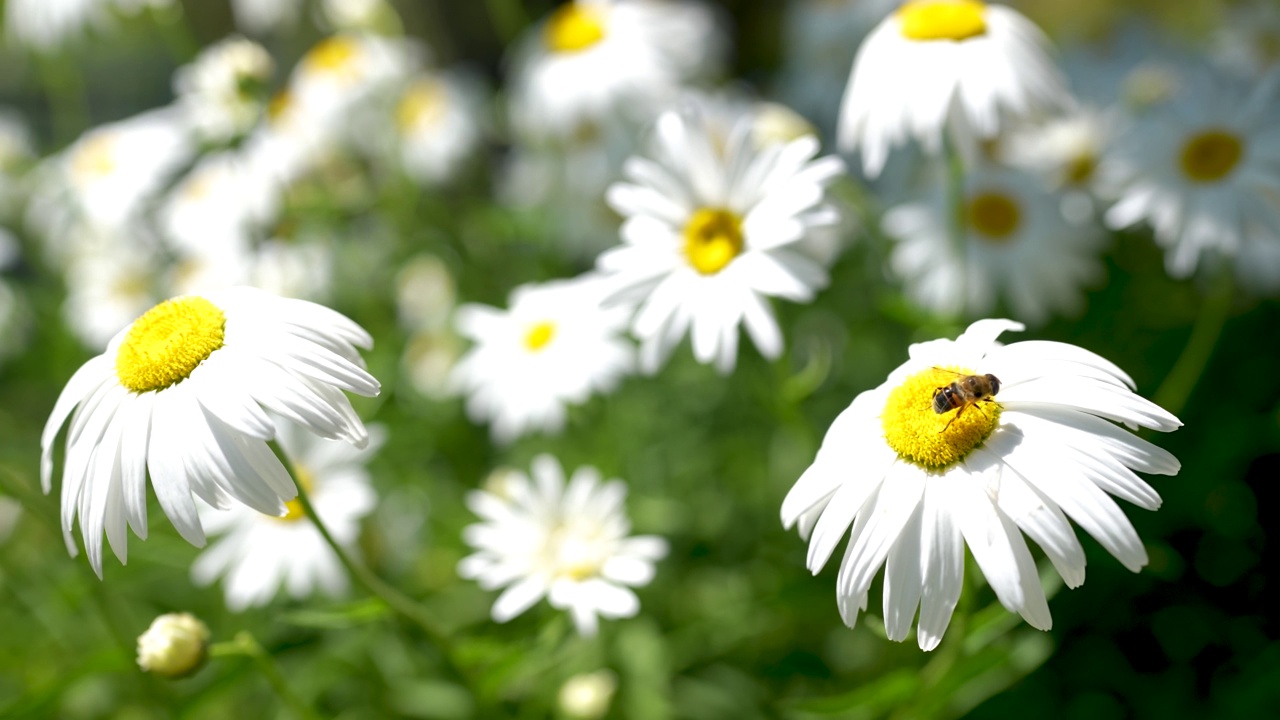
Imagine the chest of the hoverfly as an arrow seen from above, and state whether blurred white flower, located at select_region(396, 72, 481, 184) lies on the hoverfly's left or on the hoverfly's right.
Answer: on the hoverfly's left

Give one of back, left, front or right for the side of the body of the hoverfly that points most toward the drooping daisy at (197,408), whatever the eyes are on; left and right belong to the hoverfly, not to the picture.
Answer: back

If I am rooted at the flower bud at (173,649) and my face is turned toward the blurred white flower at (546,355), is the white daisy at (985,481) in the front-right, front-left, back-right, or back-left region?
front-right

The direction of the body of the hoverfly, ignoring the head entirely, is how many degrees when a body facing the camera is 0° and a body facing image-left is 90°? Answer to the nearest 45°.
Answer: approximately 270°

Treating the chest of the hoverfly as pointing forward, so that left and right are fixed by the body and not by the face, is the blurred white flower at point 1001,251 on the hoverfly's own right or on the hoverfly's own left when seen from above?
on the hoverfly's own left

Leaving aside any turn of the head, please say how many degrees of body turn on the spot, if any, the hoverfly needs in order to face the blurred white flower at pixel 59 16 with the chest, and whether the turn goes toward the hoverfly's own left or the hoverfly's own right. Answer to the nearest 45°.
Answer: approximately 135° to the hoverfly's own left

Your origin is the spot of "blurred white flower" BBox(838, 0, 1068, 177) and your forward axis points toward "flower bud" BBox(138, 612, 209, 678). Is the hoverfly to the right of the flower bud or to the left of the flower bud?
left

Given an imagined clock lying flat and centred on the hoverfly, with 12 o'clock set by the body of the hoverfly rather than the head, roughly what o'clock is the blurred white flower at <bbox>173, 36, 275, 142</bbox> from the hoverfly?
The blurred white flower is roughly at 7 o'clock from the hoverfly.

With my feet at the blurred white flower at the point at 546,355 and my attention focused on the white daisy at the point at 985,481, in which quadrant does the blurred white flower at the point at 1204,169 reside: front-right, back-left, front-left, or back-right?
front-left

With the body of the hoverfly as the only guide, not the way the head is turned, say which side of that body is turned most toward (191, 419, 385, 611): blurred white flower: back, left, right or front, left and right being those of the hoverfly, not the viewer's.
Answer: back

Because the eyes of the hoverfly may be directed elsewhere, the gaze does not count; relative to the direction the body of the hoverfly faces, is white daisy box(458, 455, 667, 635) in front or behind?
behind

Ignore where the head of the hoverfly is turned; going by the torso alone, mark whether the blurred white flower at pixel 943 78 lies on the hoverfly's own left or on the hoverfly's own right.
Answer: on the hoverfly's own left
